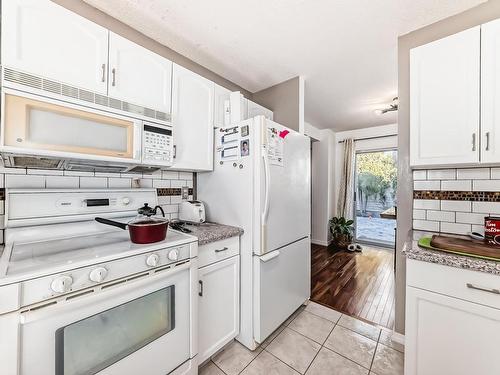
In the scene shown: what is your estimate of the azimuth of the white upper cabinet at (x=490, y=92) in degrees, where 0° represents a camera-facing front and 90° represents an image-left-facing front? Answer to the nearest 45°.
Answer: approximately 45°

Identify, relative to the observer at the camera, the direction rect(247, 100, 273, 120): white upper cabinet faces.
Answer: facing the viewer and to the right of the viewer

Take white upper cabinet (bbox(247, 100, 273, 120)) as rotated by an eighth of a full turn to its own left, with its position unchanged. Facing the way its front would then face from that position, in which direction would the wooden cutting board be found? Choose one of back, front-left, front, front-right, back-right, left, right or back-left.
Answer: front-right

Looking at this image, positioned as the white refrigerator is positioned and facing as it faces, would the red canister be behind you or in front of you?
in front

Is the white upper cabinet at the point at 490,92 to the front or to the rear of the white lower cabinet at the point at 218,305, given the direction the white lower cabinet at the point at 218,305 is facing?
to the front

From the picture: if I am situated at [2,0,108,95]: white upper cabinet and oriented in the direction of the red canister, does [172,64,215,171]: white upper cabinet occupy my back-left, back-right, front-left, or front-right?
front-left

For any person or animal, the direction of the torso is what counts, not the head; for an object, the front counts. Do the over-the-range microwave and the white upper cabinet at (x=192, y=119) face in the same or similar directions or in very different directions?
same or similar directions

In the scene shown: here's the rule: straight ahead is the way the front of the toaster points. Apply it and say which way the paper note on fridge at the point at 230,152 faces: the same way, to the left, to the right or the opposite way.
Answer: to the right

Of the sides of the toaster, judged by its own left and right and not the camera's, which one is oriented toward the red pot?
right

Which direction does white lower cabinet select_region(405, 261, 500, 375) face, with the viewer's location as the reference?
facing the viewer and to the left of the viewer

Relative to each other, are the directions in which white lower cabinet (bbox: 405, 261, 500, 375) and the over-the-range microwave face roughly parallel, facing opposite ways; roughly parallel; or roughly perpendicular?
roughly parallel, facing opposite ways
